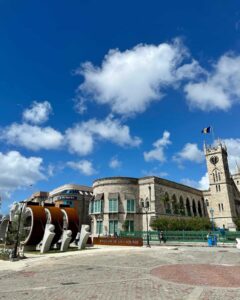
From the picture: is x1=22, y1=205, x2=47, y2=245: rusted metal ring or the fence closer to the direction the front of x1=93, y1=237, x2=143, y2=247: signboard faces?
the rusted metal ring

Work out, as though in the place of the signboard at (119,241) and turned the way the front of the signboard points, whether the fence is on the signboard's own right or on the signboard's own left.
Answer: on the signboard's own left

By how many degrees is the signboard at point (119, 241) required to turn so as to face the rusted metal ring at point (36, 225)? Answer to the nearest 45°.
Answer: approximately 45° to its right

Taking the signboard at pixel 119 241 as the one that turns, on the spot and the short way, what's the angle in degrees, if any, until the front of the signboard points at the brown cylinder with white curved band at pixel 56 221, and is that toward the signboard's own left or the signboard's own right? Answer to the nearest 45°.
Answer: approximately 45° to the signboard's own right

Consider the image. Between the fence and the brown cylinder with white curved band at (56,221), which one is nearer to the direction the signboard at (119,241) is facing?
the brown cylinder with white curved band

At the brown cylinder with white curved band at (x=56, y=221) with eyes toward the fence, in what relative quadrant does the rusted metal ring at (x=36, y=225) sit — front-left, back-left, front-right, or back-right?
back-right
